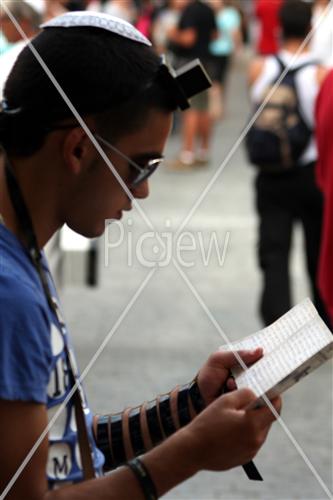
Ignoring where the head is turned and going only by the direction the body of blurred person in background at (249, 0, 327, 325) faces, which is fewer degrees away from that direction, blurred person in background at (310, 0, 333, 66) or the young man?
the blurred person in background

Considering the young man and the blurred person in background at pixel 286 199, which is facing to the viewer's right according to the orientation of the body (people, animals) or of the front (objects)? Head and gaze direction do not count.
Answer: the young man

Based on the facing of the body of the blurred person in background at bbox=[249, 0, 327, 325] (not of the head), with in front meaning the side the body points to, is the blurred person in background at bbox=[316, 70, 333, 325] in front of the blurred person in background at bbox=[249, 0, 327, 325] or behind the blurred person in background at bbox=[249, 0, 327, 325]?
behind

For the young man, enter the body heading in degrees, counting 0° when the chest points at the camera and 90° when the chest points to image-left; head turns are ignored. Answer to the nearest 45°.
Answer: approximately 270°

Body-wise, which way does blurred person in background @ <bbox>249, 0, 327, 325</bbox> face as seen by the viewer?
away from the camera

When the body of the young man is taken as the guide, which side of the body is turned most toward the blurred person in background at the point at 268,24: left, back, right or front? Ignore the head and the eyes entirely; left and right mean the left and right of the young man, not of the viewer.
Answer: left

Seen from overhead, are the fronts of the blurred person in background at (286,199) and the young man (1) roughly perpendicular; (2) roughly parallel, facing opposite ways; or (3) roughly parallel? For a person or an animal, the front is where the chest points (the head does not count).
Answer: roughly perpendicular

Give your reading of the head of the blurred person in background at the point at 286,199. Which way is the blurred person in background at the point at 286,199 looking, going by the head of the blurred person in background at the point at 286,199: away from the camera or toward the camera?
away from the camera

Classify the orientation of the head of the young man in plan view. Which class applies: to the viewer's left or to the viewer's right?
to the viewer's right

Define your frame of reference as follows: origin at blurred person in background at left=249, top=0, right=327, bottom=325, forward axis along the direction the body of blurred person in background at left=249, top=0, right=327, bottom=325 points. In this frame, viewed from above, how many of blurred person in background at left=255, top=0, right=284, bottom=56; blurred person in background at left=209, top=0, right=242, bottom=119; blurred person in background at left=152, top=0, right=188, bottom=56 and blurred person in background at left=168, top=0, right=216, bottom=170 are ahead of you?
4

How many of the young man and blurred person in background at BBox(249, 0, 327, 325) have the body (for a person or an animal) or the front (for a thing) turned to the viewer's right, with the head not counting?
1

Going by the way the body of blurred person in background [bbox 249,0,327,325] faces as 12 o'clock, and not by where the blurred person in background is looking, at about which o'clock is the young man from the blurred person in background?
The young man is roughly at 6 o'clock from the blurred person in background.
